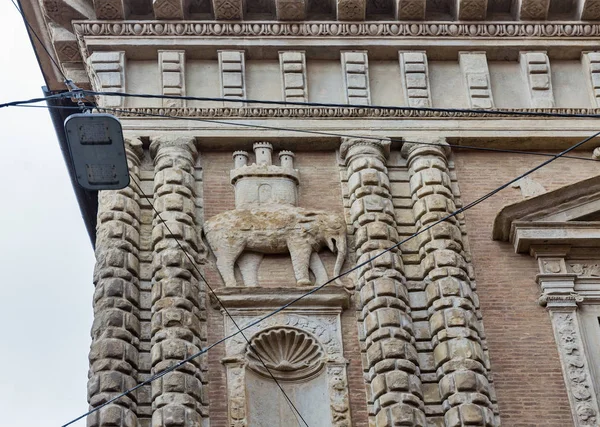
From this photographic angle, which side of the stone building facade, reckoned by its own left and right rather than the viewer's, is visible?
front
